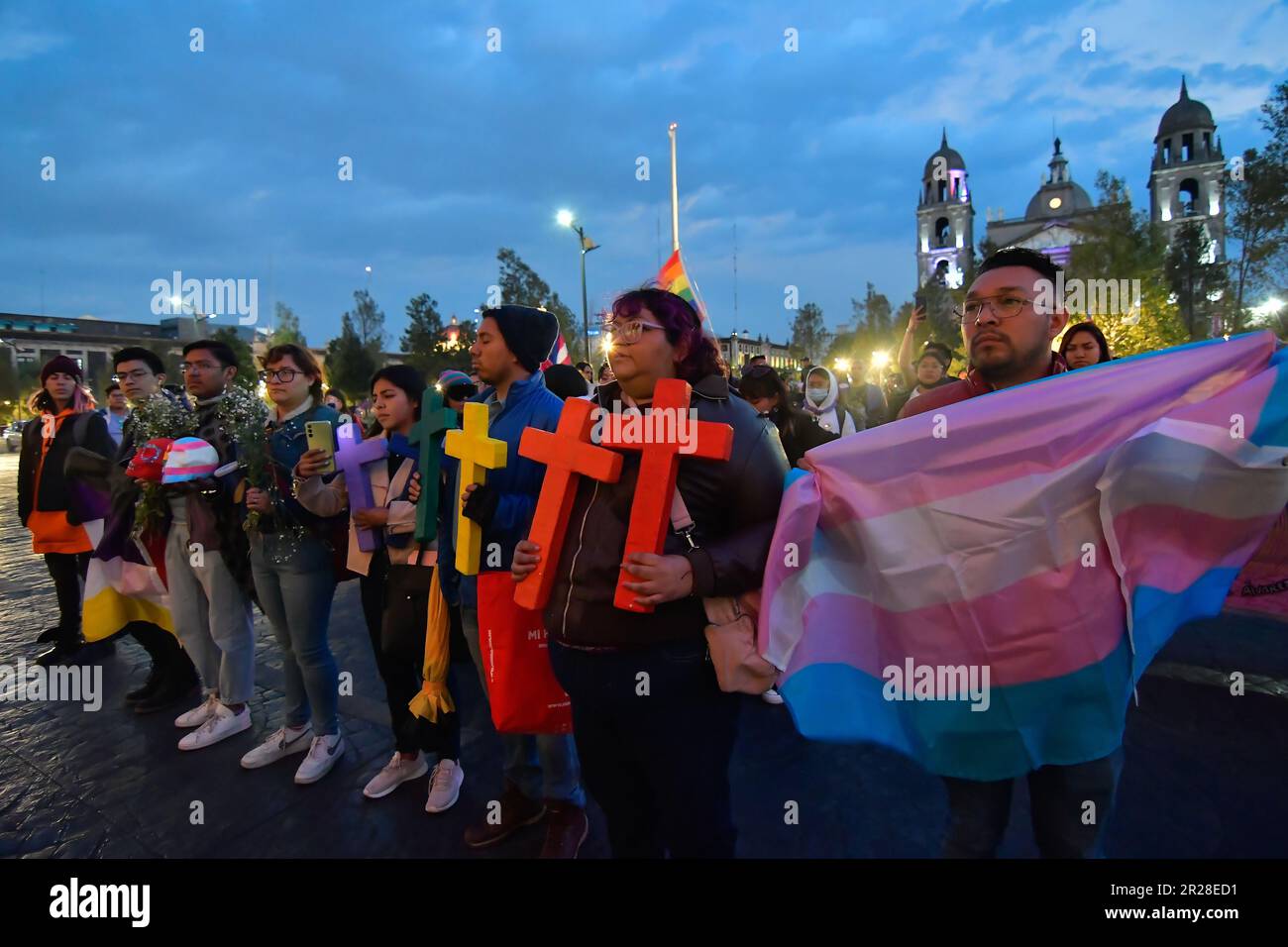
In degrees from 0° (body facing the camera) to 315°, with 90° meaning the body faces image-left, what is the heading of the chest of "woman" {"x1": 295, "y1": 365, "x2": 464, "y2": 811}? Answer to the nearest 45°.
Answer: approximately 45°

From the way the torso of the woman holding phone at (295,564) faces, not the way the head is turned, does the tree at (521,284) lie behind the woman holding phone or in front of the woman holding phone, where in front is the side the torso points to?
behind

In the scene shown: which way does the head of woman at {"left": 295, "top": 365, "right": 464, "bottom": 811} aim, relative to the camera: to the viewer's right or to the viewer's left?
to the viewer's left

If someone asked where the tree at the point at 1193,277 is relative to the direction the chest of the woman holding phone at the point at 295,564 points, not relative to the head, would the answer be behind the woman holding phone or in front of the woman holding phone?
behind

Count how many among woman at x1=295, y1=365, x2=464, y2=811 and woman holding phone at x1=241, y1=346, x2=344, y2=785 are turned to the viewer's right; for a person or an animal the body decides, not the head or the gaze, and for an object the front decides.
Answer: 0

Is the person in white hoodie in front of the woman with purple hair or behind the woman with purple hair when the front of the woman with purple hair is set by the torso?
behind
